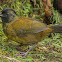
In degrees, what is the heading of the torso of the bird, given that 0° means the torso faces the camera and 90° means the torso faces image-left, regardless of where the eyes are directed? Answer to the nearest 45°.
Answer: approximately 90°
